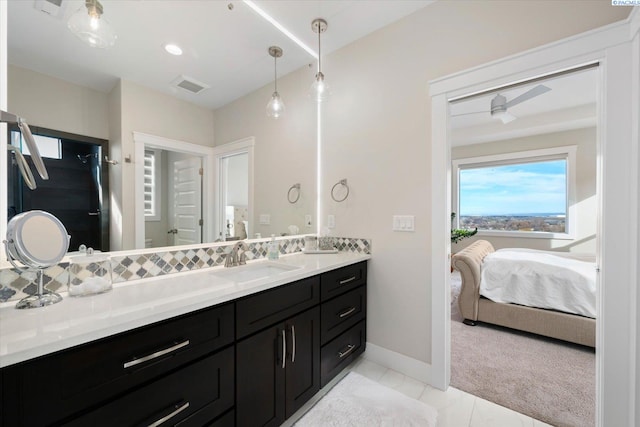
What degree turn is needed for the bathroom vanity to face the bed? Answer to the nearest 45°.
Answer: approximately 45° to its left

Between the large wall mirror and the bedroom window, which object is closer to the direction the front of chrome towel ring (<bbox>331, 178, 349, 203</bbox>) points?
the large wall mirror

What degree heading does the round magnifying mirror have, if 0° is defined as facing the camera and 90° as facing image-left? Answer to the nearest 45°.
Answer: approximately 315°

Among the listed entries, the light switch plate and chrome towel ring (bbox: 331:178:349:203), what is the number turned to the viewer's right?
0

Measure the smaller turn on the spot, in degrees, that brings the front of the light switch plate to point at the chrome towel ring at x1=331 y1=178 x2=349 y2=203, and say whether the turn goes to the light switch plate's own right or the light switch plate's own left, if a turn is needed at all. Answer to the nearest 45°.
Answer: approximately 90° to the light switch plate's own right

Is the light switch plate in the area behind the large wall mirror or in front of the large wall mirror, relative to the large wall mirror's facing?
in front

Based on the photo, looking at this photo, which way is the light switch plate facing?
toward the camera

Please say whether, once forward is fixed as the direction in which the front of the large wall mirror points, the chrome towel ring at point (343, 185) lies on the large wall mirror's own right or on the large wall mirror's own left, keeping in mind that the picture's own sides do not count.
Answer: on the large wall mirror's own left

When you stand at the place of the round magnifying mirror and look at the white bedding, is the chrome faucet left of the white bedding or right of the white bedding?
left

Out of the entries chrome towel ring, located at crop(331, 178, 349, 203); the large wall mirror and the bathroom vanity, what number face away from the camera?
0

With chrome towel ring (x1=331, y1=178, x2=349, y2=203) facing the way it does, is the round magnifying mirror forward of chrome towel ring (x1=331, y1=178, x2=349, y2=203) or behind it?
forward

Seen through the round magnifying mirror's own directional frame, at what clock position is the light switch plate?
The light switch plate is roughly at 11 o'clock from the round magnifying mirror.

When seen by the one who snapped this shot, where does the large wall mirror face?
facing the viewer and to the right of the viewer
